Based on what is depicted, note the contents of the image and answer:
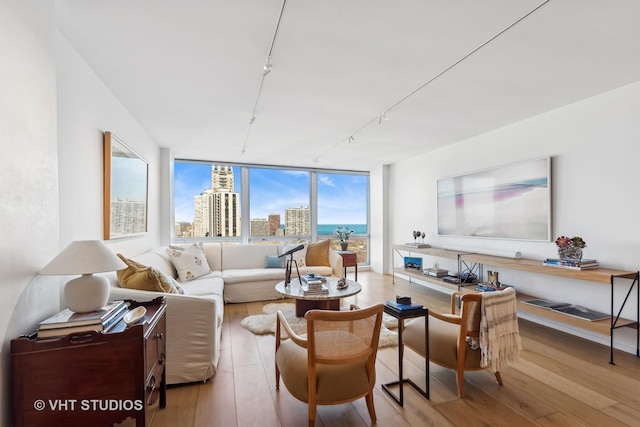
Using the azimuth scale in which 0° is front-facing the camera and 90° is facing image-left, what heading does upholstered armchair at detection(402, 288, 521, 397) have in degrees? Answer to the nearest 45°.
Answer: approximately 135°

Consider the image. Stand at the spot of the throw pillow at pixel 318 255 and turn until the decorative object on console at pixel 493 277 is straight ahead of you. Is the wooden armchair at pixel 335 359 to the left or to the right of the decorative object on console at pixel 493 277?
right

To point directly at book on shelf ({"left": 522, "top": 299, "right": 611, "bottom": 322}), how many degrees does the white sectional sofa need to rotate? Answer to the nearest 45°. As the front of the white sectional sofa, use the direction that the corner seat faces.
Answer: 0° — it already faces it

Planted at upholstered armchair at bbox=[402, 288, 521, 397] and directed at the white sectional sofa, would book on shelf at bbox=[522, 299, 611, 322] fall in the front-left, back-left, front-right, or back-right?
back-right

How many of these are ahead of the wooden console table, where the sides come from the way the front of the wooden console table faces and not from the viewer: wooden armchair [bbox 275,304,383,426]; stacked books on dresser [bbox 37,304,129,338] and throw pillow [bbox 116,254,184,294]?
3

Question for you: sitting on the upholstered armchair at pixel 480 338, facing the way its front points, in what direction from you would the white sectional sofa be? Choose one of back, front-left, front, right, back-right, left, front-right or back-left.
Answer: front-left

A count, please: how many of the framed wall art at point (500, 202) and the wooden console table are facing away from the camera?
0

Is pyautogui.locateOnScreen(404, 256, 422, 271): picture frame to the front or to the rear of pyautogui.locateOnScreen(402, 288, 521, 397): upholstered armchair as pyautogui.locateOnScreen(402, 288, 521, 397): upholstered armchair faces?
to the front

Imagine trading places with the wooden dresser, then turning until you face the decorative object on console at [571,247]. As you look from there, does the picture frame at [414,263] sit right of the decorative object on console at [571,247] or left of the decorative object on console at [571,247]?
left

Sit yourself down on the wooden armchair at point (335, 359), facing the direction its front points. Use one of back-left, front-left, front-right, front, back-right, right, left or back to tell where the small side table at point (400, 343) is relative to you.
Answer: right

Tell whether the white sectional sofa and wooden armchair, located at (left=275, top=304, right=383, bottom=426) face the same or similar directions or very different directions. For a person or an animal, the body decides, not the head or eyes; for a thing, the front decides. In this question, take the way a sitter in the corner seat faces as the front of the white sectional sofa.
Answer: very different directions

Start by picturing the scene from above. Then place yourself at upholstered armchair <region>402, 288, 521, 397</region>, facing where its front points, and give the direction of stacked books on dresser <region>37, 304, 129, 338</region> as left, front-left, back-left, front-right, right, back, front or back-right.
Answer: left

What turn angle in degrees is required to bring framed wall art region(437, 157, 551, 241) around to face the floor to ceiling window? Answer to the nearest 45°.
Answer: approximately 45° to its right

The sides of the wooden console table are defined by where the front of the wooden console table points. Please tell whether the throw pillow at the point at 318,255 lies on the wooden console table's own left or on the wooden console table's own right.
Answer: on the wooden console table's own right

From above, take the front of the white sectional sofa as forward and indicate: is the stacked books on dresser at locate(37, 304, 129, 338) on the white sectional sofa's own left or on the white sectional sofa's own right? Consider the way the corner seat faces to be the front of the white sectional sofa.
on the white sectional sofa's own right

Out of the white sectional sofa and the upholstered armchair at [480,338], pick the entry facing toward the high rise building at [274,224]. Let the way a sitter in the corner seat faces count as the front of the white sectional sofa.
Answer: the upholstered armchair

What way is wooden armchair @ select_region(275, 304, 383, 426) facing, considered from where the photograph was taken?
facing away from the viewer and to the left of the viewer

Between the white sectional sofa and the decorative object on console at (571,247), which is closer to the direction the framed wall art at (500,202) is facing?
the white sectional sofa
